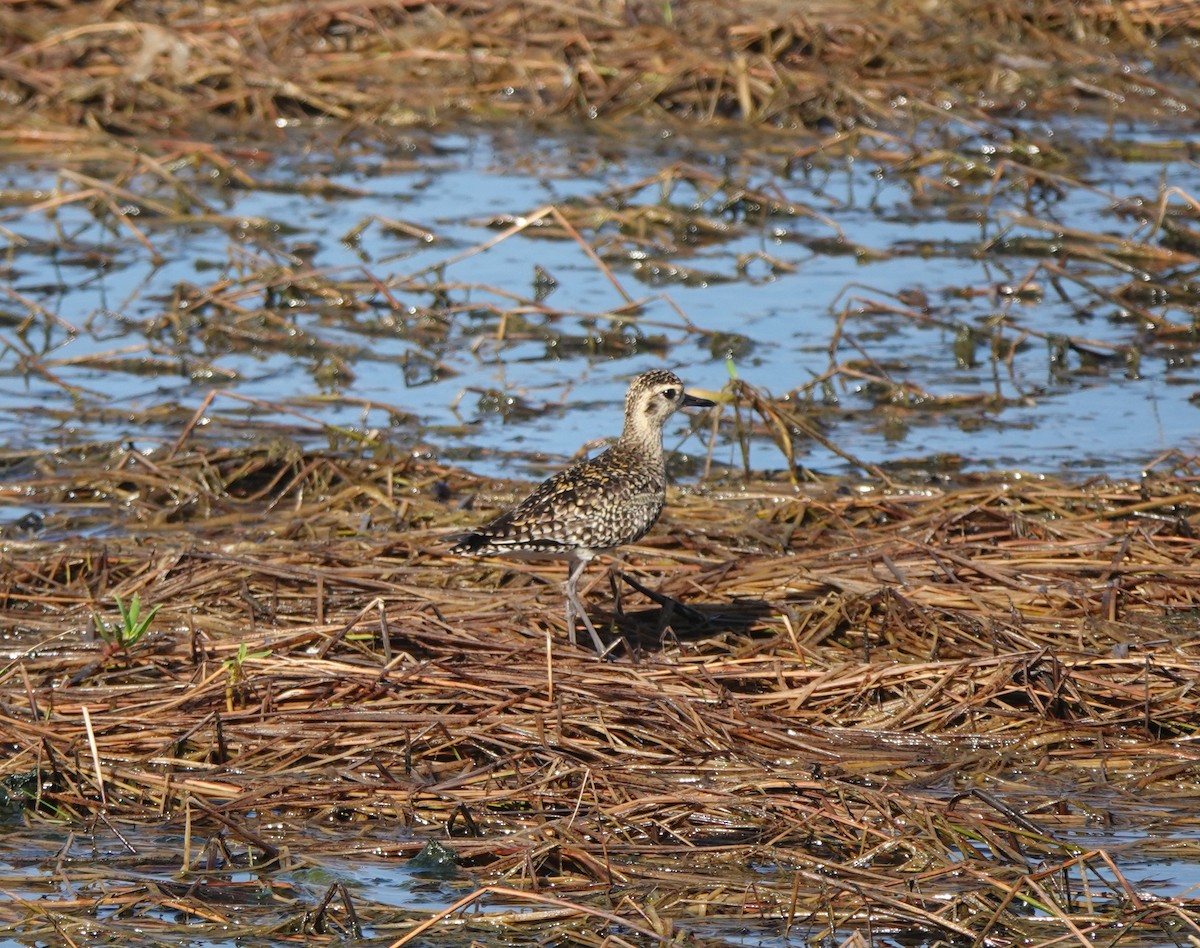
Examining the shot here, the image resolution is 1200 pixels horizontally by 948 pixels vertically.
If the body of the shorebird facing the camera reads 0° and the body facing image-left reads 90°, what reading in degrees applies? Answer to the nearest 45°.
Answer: approximately 270°

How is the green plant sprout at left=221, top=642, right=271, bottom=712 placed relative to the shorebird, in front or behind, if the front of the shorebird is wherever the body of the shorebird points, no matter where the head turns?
behind

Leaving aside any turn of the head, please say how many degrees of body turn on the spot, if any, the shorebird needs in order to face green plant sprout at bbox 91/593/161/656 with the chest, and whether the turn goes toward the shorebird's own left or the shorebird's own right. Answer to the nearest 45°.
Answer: approximately 180°
